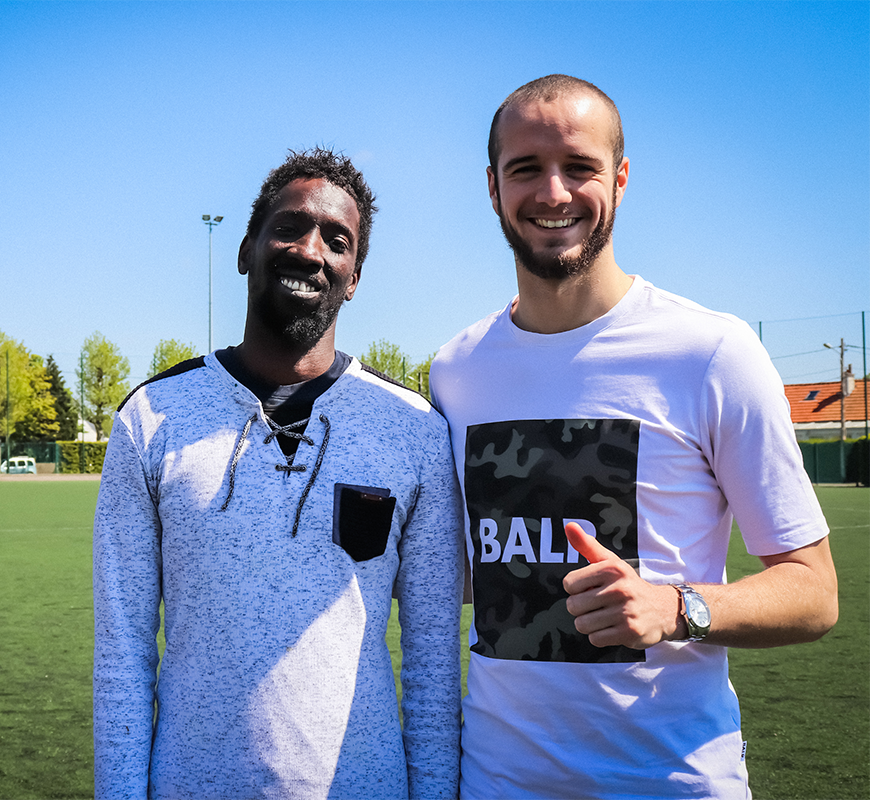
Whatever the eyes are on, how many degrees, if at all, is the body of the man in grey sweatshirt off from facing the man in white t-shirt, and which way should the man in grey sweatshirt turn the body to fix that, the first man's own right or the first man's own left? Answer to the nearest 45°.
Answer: approximately 90° to the first man's own left

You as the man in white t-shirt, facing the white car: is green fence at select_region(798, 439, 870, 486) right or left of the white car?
right

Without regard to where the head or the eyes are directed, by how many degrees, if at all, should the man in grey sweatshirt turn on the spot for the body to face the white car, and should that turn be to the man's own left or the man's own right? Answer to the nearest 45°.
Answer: approximately 180°

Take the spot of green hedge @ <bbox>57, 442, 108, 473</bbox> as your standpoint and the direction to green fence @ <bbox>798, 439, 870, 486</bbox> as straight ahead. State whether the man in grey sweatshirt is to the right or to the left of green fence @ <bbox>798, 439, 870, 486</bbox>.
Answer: right

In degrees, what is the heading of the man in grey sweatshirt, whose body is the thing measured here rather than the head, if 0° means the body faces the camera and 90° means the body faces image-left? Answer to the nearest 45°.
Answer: approximately 0°

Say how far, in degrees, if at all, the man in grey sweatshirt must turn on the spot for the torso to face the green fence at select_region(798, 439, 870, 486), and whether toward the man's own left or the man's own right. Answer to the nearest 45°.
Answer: approximately 135° to the man's own left

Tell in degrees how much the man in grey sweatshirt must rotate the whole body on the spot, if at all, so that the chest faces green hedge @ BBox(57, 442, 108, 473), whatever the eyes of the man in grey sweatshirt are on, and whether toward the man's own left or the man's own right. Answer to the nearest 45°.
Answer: approximately 180°
